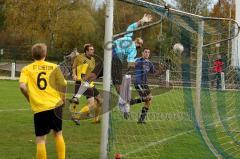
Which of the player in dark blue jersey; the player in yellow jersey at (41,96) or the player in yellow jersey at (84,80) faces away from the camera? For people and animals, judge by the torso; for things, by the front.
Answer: the player in yellow jersey at (41,96)

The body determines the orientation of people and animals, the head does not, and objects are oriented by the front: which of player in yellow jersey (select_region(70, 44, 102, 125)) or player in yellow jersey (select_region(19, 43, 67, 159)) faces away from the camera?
player in yellow jersey (select_region(19, 43, 67, 159))

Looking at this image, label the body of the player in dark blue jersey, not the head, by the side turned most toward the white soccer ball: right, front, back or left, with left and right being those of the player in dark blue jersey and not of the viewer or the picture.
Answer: front

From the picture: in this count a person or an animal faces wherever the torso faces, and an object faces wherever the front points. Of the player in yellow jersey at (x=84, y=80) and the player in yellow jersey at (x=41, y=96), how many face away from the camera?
1

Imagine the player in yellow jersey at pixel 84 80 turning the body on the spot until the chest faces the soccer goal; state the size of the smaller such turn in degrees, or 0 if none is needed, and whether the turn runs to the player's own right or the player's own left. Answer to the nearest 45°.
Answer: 0° — they already face it

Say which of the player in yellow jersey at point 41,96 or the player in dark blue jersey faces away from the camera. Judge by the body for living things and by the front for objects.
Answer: the player in yellow jersey

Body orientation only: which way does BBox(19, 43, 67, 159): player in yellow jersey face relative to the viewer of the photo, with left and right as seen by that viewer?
facing away from the viewer

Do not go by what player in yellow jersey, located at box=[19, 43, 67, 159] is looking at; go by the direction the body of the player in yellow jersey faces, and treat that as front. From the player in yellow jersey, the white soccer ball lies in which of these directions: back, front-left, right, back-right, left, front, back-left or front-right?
front-right

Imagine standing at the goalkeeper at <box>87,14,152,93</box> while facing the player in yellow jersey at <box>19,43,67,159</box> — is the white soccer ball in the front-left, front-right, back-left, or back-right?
back-left

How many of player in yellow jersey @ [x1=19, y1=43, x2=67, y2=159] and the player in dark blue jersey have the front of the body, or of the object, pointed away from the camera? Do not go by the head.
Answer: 1

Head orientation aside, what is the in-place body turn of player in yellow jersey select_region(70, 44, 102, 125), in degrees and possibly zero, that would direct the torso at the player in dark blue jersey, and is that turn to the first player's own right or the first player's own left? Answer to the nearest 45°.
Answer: approximately 45° to the first player's own left

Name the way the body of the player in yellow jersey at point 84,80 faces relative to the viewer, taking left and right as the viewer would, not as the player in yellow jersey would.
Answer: facing the viewer and to the right of the viewer
